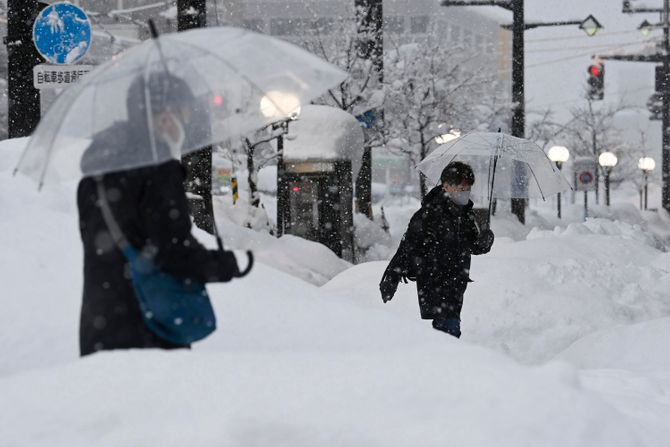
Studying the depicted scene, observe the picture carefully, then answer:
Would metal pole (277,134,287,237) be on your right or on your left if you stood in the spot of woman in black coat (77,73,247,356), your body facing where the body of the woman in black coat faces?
on your left

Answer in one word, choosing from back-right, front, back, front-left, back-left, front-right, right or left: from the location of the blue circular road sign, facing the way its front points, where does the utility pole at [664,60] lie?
back-left

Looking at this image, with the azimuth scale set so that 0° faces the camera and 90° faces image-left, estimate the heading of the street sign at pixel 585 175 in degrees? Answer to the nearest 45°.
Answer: approximately 0°

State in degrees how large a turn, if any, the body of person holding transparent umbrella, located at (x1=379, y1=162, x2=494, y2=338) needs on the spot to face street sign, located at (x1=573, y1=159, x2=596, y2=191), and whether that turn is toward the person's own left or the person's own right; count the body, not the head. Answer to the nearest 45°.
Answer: approximately 135° to the person's own left

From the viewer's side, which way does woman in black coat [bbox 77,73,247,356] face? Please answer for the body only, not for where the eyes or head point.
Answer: to the viewer's right

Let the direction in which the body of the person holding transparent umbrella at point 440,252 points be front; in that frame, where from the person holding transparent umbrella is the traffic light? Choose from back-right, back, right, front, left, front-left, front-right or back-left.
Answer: back-left

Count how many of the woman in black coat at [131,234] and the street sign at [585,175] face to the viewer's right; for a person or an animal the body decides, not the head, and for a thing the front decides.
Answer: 1

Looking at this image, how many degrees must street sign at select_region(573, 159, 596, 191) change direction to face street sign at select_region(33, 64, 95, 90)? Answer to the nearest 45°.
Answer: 0° — it already faces it

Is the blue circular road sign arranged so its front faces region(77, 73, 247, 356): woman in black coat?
yes

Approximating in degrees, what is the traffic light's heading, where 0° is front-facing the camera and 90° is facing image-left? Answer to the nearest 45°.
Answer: approximately 0°
